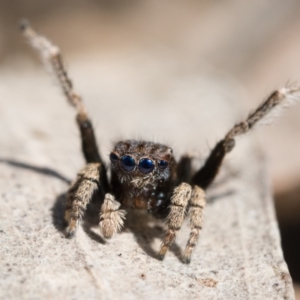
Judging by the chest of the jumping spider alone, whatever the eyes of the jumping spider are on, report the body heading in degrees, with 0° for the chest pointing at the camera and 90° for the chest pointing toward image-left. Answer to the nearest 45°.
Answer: approximately 0°
